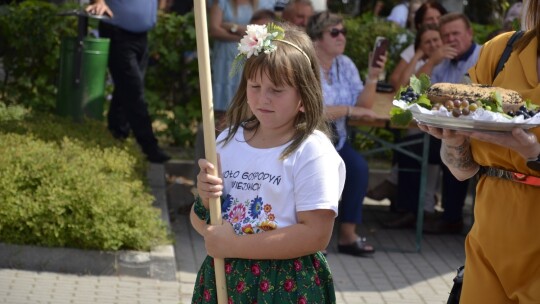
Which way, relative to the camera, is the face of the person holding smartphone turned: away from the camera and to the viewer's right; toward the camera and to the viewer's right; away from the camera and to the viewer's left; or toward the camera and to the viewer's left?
toward the camera and to the viewer's right

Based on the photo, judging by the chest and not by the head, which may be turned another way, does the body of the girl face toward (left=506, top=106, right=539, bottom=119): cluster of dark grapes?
no

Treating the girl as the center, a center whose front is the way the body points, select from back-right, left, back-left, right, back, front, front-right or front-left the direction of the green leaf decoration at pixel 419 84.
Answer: back-left

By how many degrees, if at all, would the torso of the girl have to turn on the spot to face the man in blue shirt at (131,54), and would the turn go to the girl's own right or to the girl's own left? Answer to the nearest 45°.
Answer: approximately 135° to the girl's own right

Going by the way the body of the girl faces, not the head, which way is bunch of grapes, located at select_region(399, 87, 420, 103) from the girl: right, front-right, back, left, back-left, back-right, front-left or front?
back-left

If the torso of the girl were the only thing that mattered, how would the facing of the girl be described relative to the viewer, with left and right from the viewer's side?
facing the viewer and to the left of the viewer

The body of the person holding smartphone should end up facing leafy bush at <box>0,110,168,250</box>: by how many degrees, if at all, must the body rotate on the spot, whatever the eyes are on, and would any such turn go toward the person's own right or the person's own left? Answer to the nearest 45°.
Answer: approximately 135° to the person's own right
